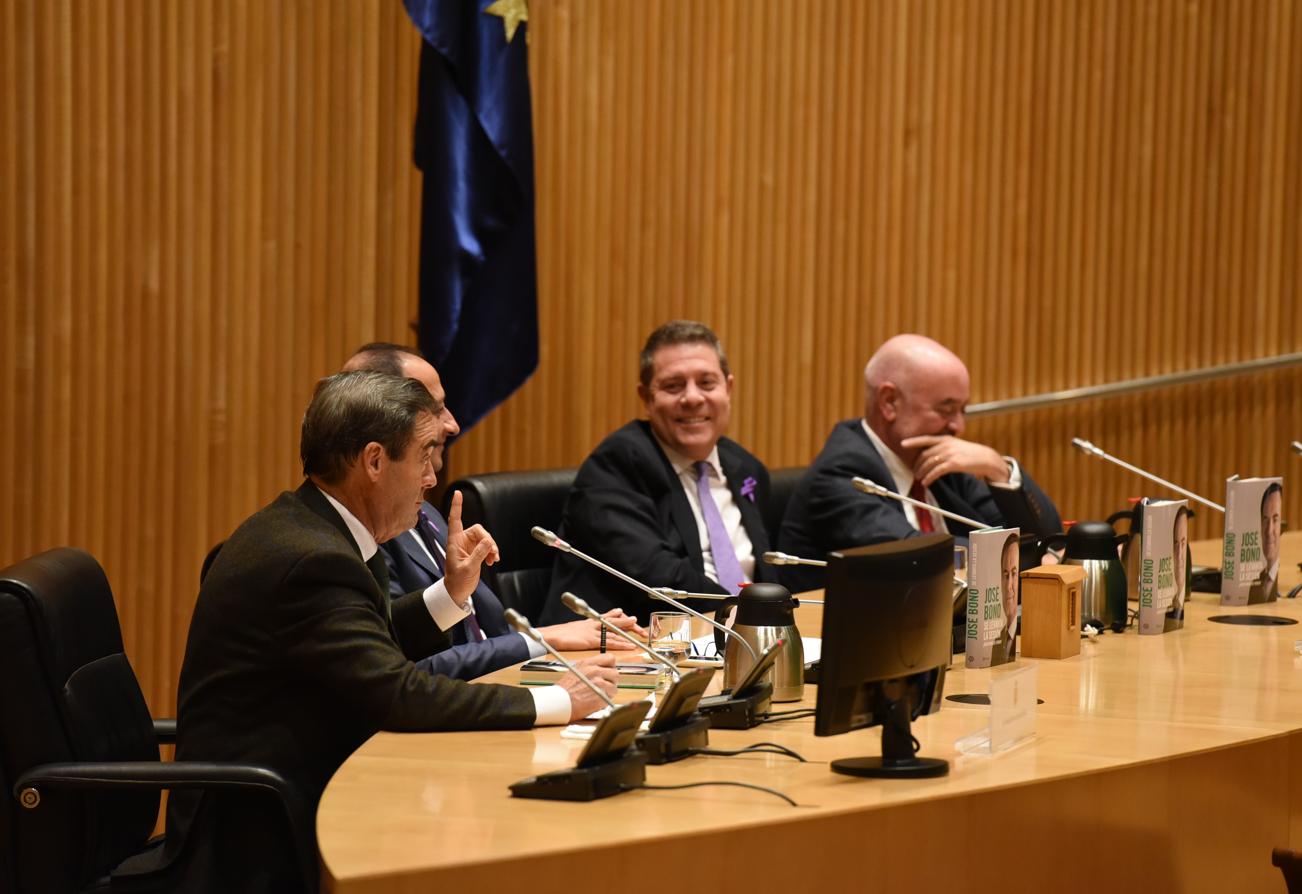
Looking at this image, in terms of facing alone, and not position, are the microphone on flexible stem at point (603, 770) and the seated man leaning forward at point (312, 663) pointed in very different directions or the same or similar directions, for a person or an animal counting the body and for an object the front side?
very different directions

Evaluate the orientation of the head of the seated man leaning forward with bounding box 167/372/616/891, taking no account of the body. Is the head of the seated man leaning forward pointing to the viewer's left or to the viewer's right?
to the viewer's right

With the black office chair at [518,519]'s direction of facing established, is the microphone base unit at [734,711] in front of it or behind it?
in front

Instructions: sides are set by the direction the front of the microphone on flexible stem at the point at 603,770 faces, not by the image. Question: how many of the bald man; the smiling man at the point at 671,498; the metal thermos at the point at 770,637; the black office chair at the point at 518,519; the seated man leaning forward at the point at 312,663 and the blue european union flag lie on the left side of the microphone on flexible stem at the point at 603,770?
0

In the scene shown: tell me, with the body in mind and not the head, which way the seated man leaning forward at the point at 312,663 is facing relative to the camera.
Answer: to the viewer's right

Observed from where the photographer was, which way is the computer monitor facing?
facing away from the viewer and to the left of the viewer

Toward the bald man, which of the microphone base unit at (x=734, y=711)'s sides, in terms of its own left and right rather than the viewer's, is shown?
right

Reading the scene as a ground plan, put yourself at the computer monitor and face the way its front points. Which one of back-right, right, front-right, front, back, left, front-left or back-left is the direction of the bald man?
front-right

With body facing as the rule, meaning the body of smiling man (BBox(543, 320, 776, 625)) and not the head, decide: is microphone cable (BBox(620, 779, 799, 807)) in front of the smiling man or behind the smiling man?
in front

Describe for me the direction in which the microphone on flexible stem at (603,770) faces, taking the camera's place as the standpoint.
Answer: facing to the left of the viewer

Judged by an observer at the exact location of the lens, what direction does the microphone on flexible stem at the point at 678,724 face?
facing to the left of the viewer

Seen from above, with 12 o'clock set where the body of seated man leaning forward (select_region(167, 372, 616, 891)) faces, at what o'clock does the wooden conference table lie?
The wooden conference table is roughly at 1 o'clock from the seated man leaning forward.
